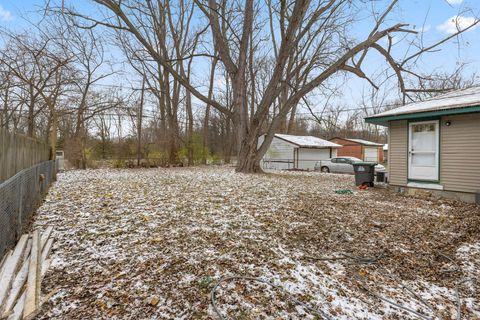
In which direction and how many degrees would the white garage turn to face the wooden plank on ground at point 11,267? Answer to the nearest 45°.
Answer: approximately 45° to its right

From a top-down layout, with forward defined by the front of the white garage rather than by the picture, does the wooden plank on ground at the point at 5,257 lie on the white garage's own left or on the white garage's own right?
on the white garage's own right
